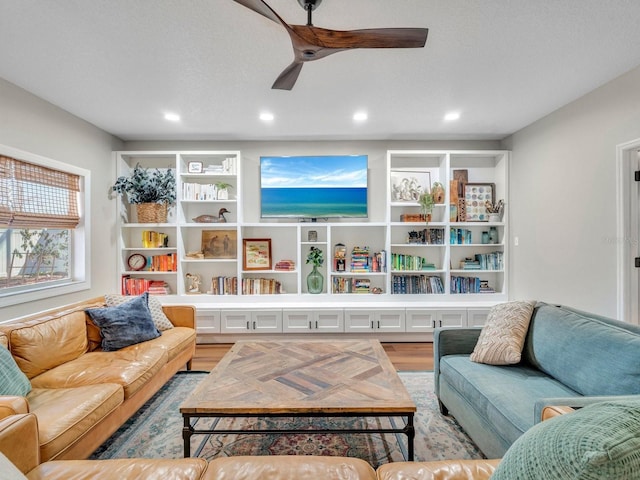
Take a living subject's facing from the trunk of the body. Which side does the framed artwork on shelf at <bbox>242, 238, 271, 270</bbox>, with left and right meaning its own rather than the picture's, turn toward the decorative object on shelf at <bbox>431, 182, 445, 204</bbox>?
left

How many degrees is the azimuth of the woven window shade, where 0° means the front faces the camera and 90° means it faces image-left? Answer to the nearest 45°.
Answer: approximately 315°

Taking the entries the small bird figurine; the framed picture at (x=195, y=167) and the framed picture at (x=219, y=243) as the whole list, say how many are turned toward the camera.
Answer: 2

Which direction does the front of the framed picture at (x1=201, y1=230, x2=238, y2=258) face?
toward the camera

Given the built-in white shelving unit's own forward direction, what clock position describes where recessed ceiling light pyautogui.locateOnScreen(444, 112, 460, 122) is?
The recessed ceiling light is roughly at 10 o'clock from the built-in white shelving unit.

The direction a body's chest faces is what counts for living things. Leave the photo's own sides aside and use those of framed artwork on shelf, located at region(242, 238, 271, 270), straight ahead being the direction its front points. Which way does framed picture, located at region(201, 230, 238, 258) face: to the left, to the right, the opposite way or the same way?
the same way

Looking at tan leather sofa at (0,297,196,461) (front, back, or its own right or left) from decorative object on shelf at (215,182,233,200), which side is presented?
left

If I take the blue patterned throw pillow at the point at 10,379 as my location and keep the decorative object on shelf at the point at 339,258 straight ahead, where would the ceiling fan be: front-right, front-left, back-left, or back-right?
front-right

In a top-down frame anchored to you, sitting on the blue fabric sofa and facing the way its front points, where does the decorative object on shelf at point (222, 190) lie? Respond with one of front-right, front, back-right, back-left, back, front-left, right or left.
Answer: front-right

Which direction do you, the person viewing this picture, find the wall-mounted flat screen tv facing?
facing the viewer

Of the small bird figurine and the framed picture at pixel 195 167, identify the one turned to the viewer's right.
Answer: the small bird figurine

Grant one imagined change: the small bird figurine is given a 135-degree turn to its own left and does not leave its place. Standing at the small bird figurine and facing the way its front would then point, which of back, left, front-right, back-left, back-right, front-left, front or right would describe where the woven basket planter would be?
front-left

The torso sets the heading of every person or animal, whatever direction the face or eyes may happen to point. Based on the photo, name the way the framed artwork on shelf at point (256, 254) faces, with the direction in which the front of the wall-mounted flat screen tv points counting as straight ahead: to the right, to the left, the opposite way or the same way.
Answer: the same way

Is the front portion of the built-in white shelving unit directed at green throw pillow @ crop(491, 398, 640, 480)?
yes

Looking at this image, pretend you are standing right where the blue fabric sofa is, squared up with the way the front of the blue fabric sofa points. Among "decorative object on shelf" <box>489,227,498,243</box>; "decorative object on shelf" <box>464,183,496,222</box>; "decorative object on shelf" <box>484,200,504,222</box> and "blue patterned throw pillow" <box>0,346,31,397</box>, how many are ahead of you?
1

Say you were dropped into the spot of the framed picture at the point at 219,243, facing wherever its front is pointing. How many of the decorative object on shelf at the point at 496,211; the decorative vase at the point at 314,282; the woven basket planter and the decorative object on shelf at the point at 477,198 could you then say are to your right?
1

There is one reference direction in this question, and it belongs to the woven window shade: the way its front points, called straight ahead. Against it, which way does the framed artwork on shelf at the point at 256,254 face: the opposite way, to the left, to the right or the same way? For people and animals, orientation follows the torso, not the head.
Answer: to the right

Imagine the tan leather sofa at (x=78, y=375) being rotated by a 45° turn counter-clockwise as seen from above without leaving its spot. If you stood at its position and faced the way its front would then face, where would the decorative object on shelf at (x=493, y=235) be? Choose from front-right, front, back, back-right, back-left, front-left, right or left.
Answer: front

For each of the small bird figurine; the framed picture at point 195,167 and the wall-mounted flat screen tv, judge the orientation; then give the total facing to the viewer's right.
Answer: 1

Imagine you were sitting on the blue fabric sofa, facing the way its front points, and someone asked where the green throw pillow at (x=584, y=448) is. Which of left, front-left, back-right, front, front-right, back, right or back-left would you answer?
front-left

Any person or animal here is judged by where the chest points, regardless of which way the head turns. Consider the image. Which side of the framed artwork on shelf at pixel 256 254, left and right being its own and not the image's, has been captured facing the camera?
front

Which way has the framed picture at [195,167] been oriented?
toward the camera
